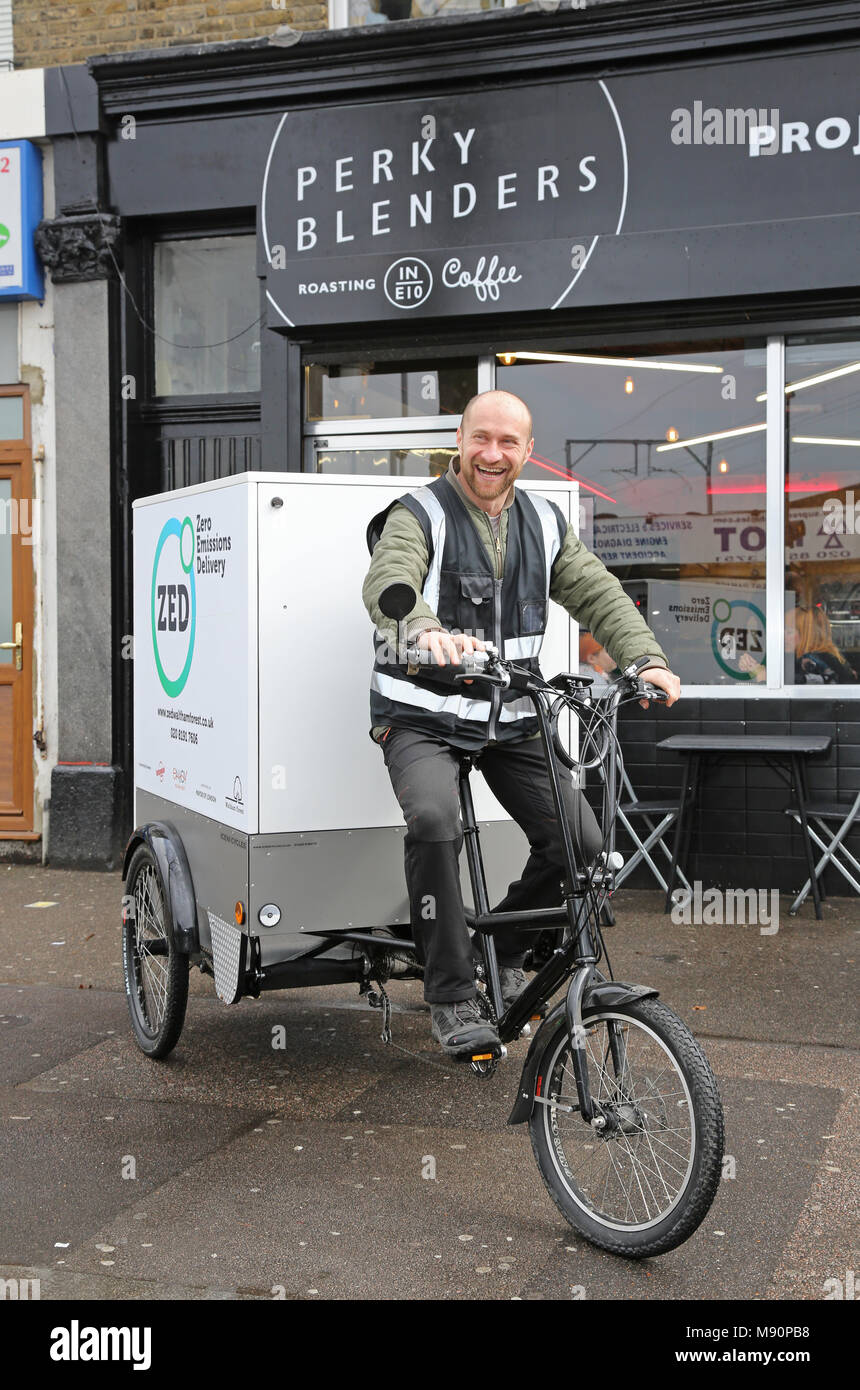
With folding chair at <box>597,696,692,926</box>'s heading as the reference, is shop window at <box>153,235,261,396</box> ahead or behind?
behind

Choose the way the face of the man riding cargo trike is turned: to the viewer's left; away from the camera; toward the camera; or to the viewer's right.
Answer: toward the camera

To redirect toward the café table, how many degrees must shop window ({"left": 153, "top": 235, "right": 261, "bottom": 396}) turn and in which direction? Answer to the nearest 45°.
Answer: approximately 45° to its left

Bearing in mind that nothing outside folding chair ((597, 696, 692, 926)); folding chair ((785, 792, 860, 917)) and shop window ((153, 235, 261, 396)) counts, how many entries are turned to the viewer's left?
1

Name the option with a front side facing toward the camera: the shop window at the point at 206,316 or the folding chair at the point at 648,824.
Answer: the shop window

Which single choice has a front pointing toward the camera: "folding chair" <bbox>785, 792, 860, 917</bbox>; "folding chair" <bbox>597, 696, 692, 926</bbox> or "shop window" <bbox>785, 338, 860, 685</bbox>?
the shop window

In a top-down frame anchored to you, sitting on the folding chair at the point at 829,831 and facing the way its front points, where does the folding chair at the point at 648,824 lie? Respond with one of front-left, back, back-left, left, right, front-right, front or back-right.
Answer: front

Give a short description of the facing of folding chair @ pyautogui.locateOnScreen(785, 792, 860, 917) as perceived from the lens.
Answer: facing to the left of the viewer

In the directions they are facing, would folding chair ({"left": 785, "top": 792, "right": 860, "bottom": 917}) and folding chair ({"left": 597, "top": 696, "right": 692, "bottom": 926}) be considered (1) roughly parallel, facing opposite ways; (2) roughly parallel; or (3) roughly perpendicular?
roughly parallel, facing opposite ways

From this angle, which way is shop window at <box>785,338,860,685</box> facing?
toward the camera

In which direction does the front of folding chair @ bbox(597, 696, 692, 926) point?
to the viewer's right

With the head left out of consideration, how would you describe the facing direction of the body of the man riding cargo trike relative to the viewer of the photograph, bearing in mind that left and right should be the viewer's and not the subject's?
facing the viewer and to the right of the viewer

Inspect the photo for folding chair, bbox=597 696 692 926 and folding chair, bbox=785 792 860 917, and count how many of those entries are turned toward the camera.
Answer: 0
